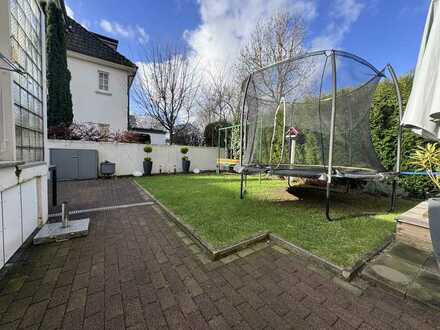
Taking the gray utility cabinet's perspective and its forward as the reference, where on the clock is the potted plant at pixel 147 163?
The potted plant is roughly at 9 o'clock from the gray utility cabinet.

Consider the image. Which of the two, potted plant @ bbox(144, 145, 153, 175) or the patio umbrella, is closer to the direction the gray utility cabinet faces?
the patio umbrella

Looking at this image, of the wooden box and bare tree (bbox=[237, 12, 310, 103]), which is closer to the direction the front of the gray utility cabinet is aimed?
the wooden box

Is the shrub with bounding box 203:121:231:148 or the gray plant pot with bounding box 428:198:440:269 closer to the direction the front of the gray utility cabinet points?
the gray plant pot

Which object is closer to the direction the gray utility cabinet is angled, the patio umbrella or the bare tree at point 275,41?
the patio umbrella

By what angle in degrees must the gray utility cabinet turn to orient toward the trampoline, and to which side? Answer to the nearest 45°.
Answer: approximately 45° to its left

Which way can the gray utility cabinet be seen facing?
toward the camera

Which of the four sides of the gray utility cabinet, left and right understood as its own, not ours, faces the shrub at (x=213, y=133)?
left

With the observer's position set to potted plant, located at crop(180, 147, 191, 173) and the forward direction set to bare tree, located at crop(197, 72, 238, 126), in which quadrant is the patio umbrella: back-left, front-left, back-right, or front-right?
back-right

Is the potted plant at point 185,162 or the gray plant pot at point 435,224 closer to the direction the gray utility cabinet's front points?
the gray plant pot

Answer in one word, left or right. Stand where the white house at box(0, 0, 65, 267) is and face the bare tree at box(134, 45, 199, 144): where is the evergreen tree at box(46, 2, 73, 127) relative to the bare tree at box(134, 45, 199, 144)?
left

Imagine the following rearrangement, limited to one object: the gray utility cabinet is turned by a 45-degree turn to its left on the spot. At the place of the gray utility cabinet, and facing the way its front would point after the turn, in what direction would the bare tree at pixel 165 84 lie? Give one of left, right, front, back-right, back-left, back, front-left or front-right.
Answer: left

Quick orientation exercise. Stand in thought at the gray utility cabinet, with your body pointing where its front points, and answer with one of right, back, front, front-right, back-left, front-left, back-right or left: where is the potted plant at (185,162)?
left
